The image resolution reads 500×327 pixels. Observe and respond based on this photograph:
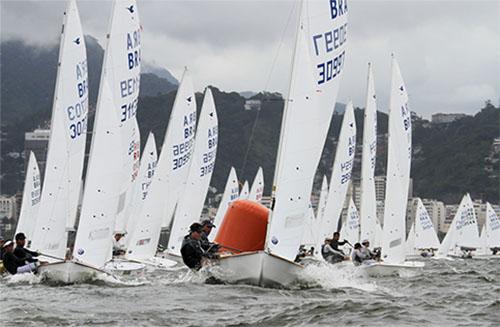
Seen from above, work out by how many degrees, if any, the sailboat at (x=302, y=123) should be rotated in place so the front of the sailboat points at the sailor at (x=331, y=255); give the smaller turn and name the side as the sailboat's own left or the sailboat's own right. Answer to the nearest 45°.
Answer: approximately 180°

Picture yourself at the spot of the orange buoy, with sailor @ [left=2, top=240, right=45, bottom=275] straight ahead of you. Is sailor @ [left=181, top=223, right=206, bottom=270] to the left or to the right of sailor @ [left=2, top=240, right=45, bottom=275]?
left
